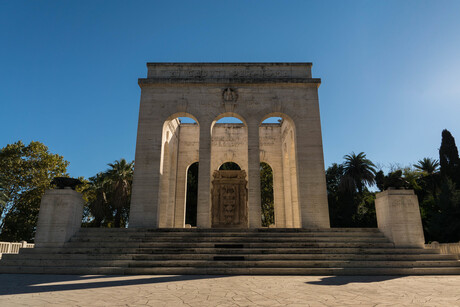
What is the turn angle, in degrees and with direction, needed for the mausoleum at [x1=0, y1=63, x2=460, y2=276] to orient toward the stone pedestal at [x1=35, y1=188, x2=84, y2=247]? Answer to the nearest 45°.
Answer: approximately 45° to its right

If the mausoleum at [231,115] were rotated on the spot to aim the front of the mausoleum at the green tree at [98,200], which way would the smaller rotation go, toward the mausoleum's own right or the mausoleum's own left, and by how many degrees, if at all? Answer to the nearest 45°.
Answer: approximately 135° to the mausoleum's own right

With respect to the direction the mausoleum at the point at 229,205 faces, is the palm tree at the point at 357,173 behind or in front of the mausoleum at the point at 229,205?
behind

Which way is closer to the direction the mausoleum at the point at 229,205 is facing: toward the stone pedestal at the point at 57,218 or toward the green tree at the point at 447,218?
the stone pedestal

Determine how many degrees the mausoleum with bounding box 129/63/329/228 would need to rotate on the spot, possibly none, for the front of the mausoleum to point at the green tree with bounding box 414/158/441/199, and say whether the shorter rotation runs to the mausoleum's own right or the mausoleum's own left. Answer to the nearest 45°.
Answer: approximately 135° to the mausoleum's own left

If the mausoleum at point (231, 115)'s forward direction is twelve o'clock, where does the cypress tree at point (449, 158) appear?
The cypress tree is roughly at 8 o'clock from the mausoleum.

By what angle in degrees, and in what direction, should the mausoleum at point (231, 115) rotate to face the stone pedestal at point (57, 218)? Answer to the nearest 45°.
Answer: approximately 45° to its right

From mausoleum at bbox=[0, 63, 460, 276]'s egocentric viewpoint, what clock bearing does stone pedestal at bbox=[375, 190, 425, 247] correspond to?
The stone pedestal is roughly at 10 o'clock from the mausoleum.

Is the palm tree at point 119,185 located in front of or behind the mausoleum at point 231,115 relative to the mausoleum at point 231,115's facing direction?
behind

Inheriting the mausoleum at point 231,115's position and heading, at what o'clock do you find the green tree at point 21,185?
The green tree is roughly at 4 o'clock from the mausoleum.

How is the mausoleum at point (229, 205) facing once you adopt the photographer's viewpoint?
facing the viewer
